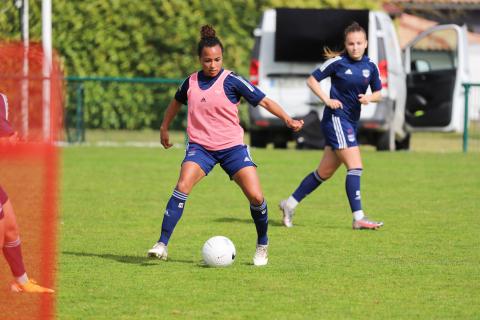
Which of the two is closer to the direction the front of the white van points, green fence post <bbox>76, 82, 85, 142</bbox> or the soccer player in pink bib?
the green fence post

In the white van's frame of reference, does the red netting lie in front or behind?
behind

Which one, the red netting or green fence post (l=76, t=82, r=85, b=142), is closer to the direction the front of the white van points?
the green fence post

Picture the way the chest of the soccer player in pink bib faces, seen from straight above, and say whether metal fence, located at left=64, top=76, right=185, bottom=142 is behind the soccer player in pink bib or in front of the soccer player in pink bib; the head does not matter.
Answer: behind

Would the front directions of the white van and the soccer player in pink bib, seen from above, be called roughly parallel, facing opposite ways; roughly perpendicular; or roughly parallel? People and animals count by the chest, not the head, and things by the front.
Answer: roughly parallel, facing opposite ways

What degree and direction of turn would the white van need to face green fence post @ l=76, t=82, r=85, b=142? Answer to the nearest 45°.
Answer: approximately 90° to its left

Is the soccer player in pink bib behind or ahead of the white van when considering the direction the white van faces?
behind

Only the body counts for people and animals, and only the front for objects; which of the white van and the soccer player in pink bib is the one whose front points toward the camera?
the soccer player in pink bib

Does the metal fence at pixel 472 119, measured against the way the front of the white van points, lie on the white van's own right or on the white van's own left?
on the white van's own right

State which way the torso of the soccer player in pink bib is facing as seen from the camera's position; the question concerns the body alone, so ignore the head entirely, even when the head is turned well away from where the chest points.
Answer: toward the camera

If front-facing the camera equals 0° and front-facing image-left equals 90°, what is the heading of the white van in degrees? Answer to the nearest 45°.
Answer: approximately 180°

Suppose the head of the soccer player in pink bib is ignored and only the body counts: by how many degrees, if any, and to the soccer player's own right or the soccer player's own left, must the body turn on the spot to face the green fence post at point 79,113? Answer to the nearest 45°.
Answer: approximately 180°

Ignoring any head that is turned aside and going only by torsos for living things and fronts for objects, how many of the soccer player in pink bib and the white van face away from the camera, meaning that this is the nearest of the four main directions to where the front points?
1
